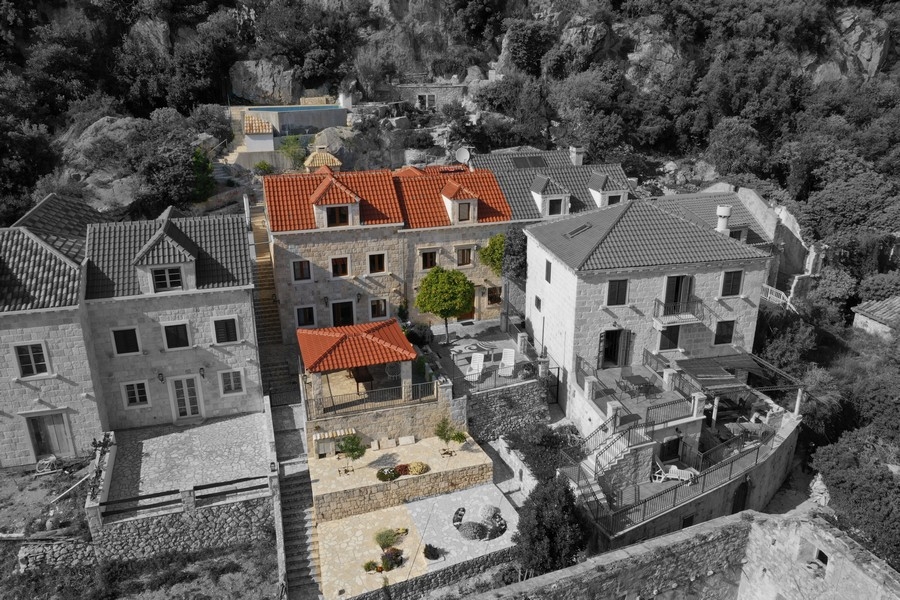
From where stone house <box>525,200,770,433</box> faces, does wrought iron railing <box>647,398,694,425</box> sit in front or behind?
in front

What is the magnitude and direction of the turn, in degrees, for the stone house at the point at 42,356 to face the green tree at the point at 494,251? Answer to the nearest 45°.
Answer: approximately 90° to its left

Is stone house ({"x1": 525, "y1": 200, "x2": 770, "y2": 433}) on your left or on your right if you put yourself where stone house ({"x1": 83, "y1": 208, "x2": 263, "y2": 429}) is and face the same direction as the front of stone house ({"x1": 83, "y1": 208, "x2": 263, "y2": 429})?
on your left

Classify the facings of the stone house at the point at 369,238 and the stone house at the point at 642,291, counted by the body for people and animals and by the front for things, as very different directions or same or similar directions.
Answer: same or similar directions

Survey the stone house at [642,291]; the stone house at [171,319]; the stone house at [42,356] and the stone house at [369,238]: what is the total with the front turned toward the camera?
4

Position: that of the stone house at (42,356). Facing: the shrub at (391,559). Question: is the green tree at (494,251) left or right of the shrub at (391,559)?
left

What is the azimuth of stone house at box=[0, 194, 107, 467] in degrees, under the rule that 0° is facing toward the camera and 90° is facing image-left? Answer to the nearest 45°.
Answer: approximately 0°

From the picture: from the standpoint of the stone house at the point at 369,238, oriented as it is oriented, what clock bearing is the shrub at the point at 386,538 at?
The shrub is roughly at 12 o'clock from the stone house.

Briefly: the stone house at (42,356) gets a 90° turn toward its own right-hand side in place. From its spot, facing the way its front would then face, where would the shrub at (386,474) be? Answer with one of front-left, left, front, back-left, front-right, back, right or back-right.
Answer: back-left

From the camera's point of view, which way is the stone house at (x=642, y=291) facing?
toward the camera

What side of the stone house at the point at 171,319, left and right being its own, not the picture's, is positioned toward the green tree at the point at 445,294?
left

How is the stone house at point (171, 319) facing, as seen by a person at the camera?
facing the viewer

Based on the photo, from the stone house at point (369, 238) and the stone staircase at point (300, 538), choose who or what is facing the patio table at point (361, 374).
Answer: the stone house

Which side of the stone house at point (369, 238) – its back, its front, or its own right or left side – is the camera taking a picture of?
front
